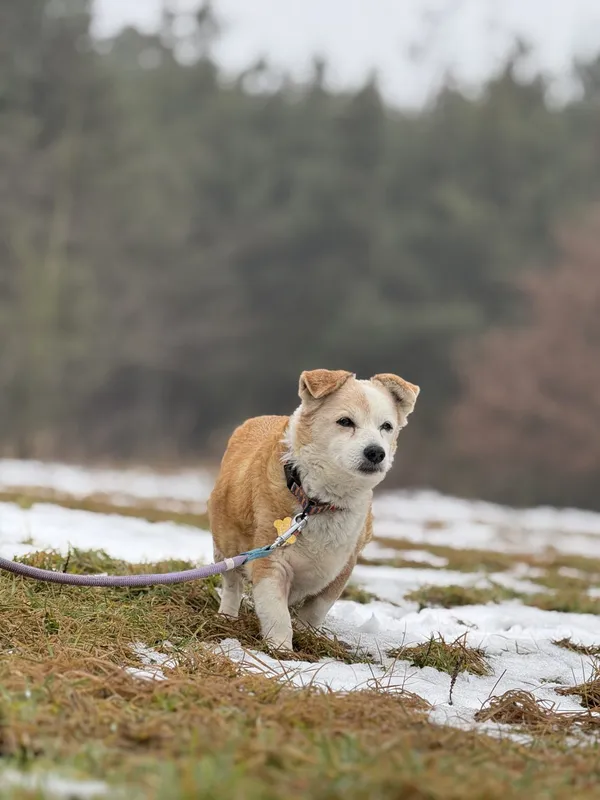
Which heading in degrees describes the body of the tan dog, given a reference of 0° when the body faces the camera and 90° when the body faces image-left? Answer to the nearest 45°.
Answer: approximately 315°
